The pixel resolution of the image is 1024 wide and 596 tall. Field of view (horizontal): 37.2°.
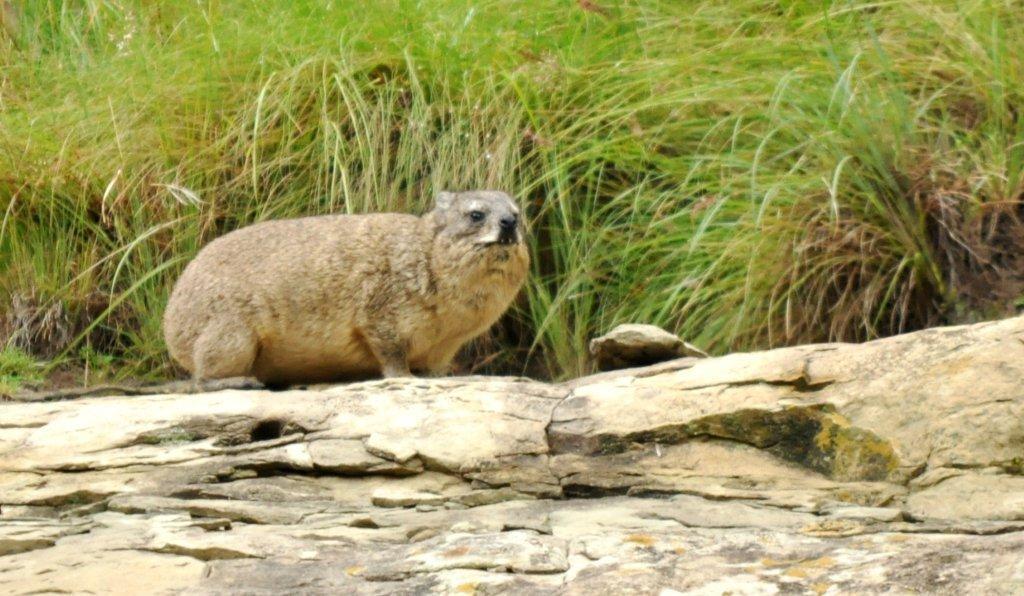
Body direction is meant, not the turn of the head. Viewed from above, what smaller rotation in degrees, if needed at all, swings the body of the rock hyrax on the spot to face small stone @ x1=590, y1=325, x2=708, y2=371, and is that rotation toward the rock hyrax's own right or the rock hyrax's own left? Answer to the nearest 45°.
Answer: approximately 45° to the rock hyrax's own right

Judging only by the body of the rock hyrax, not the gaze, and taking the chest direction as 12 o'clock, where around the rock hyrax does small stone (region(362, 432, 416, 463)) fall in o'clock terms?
The small stone is roughly at 3 o'clock from the rock hyrax.

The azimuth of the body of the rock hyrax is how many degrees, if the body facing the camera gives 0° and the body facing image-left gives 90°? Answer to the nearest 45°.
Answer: approximately 270°

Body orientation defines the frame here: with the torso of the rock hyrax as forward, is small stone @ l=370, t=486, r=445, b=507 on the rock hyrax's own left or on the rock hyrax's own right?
on the rock hyrax's own right

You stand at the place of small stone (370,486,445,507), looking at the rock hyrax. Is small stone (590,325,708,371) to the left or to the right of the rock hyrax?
right
